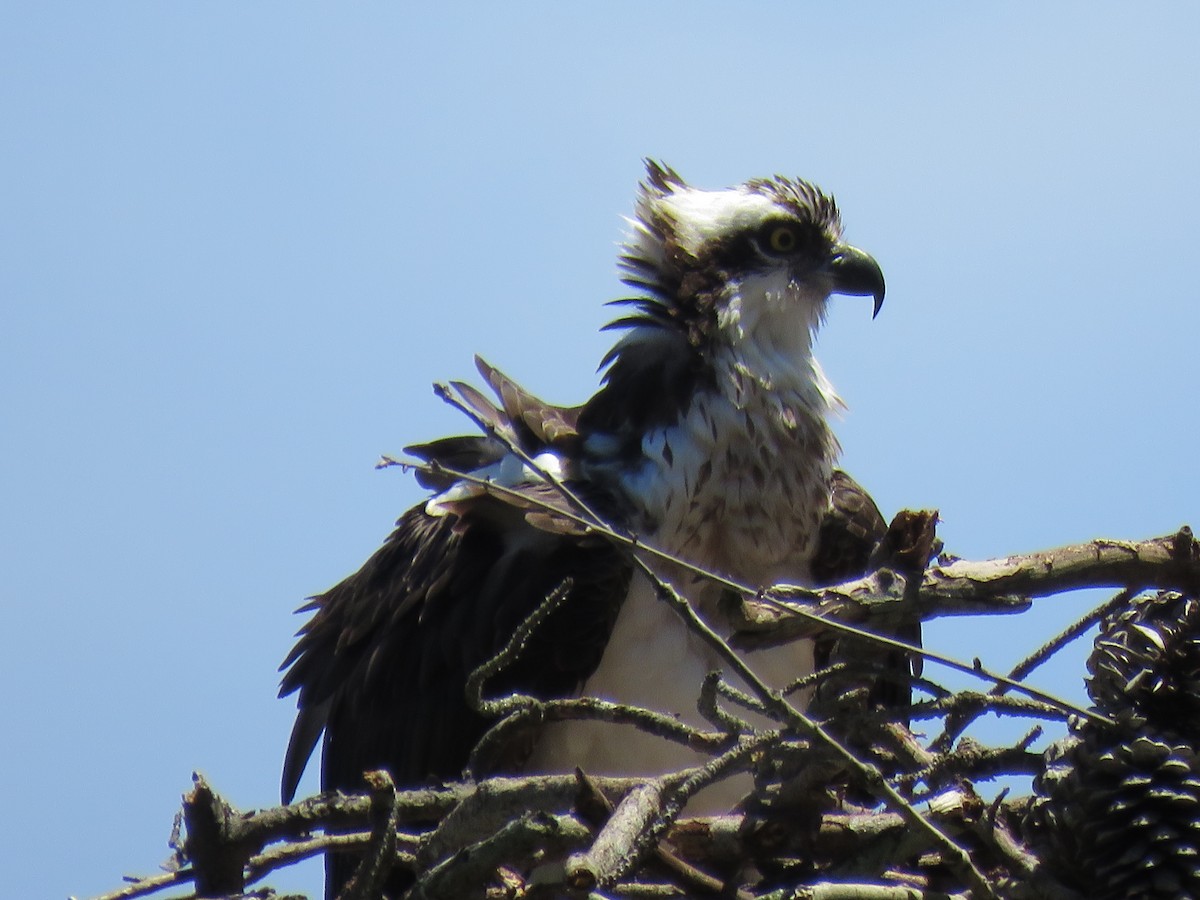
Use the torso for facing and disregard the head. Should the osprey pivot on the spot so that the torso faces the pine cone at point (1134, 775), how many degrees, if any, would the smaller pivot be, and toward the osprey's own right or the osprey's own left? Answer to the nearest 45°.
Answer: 0° — it already faces it

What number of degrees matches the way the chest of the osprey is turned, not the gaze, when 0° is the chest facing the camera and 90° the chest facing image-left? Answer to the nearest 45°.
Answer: approximately 315°

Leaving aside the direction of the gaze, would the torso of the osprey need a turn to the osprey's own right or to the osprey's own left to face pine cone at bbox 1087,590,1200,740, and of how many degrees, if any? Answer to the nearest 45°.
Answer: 0° — it already faces it
